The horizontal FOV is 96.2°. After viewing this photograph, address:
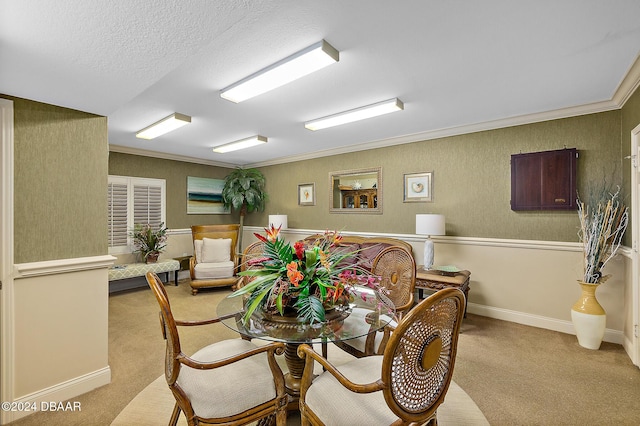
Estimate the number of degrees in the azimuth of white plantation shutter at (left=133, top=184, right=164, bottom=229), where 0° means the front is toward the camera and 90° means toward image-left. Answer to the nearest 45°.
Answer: approximately 0°

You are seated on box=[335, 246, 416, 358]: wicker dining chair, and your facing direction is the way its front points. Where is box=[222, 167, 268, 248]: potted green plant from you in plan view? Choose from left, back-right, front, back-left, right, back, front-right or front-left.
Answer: right

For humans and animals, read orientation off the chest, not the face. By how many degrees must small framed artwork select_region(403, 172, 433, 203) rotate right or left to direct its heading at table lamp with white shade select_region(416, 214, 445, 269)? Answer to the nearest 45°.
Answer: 0° — it already faces it

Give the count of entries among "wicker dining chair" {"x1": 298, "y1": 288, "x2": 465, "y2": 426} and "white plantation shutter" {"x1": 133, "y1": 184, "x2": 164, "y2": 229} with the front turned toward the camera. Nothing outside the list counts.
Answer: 1

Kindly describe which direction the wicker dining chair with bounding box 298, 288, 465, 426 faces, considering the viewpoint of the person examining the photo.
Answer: facing away from the viewer and to the left of the viewer

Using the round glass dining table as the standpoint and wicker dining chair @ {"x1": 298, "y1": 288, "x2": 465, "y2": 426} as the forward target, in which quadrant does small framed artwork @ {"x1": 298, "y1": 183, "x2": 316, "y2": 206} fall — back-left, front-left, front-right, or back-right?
back-left

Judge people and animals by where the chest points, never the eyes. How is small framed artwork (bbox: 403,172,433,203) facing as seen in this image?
toward the camera

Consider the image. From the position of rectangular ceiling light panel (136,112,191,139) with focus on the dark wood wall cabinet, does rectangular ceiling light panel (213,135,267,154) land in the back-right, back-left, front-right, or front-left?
front-left

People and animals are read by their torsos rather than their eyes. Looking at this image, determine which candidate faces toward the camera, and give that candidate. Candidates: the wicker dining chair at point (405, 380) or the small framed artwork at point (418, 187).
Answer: the small framed artwork

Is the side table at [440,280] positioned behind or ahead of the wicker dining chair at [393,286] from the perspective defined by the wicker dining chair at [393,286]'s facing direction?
behind

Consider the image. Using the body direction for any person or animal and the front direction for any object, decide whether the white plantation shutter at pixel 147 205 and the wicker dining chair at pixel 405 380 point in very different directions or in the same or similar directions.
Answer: very different directions

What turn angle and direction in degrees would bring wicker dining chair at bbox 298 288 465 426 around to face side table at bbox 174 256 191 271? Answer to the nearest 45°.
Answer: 0° — it already faces it

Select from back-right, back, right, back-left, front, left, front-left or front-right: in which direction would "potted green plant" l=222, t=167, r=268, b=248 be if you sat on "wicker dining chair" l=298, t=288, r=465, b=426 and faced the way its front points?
front

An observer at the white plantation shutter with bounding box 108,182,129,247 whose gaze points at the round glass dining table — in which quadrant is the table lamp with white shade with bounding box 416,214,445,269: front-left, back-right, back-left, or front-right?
front-left

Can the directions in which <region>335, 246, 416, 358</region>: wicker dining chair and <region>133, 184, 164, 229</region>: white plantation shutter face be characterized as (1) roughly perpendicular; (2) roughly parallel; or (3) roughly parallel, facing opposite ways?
roughly perpendicular

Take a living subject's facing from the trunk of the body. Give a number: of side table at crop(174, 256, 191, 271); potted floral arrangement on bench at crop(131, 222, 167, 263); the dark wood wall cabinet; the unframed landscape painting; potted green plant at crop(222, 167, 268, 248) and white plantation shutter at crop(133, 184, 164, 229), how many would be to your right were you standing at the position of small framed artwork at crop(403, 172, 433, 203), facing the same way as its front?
5

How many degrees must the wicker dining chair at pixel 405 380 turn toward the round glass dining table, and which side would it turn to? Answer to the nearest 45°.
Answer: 0° — it already faces it
